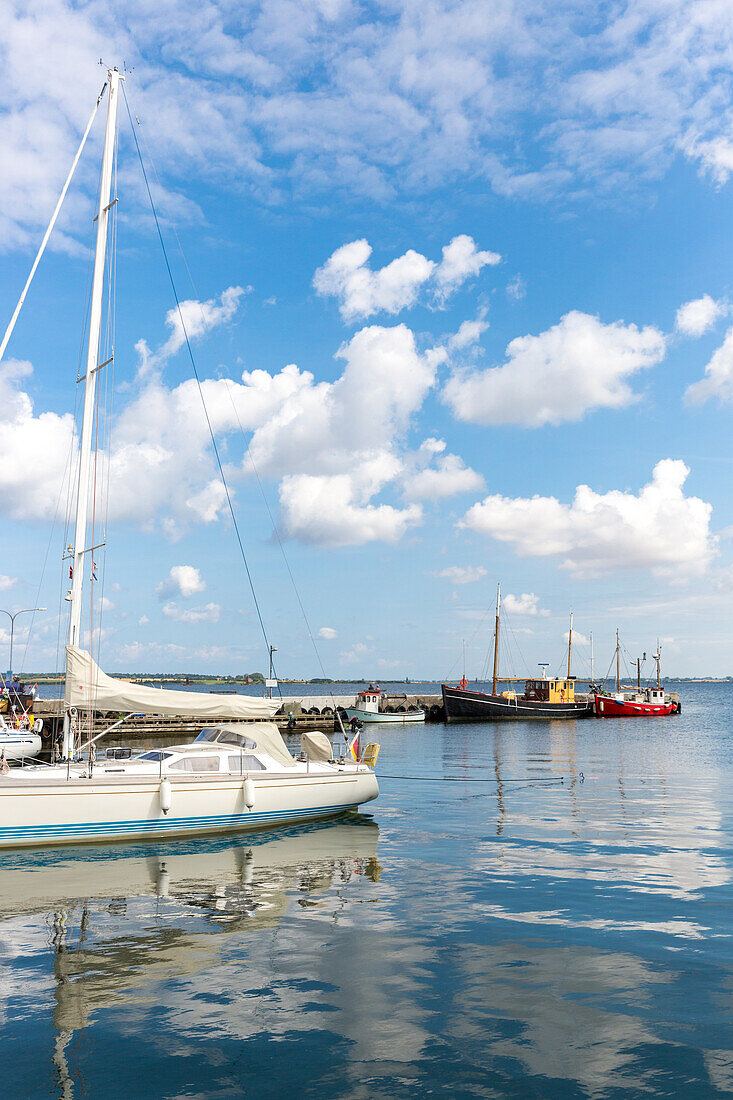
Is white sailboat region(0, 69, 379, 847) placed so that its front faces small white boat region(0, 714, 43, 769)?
no
